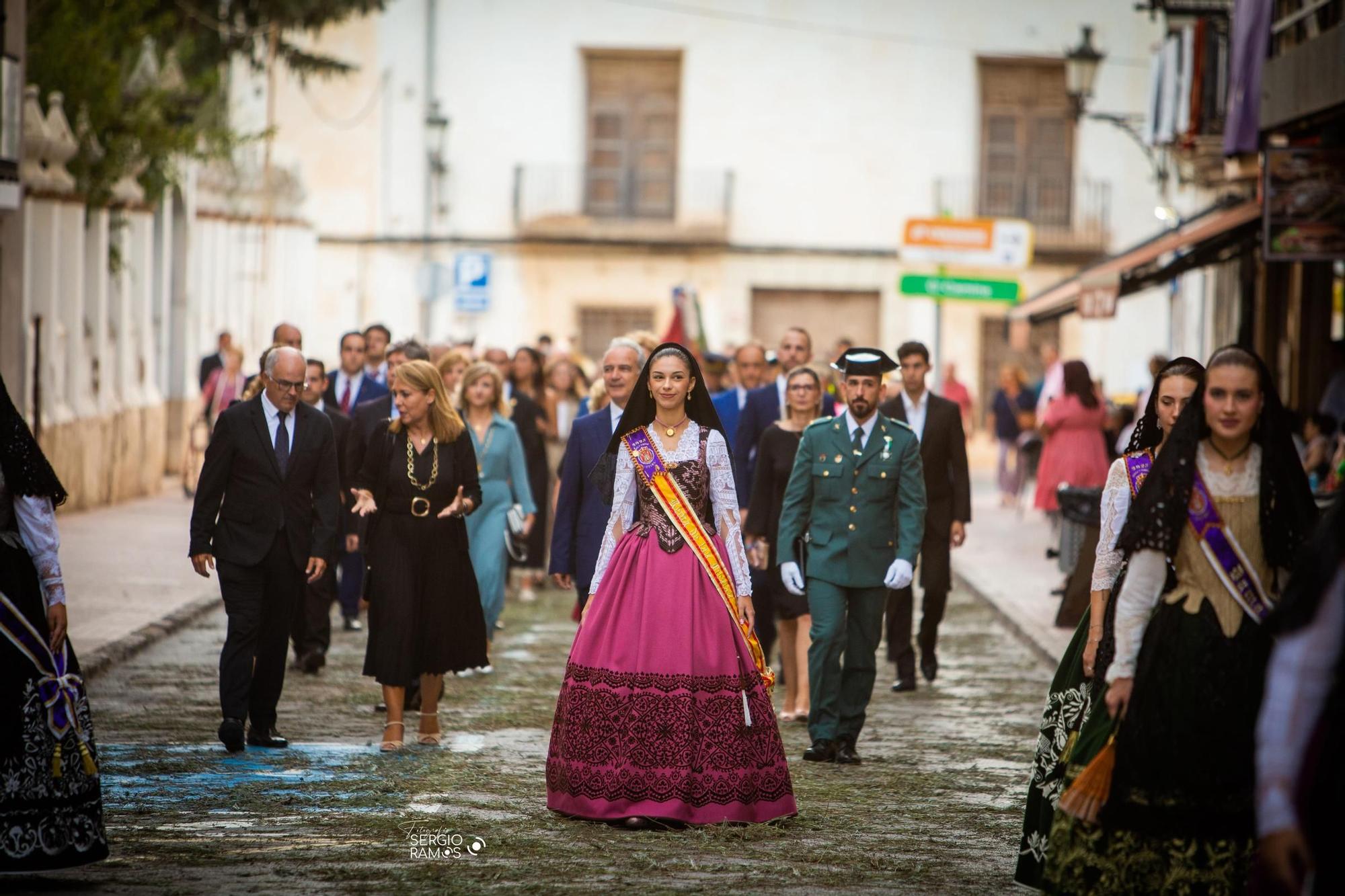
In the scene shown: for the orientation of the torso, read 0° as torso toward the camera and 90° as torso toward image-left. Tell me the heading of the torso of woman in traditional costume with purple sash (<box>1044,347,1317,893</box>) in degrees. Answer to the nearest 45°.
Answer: approximately 0°

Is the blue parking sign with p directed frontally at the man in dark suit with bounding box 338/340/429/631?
yes

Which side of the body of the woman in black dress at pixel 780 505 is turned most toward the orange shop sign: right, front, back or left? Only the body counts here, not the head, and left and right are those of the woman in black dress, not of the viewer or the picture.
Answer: back

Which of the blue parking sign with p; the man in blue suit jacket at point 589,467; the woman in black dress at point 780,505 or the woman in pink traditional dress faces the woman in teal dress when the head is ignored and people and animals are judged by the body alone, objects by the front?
the blue parking sign with p

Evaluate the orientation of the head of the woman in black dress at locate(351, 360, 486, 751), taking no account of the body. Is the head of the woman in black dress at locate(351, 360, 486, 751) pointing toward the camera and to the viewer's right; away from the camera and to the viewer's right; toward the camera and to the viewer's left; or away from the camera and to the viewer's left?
toward the camera and to the viewer's left

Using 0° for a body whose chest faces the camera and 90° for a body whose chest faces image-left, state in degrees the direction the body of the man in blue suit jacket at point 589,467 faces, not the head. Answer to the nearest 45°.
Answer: approximately 0°

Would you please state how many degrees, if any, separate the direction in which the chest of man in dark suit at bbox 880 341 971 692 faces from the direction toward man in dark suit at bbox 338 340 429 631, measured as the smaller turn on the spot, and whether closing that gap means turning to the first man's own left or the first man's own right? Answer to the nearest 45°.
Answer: approximately 90° to the first man's own right

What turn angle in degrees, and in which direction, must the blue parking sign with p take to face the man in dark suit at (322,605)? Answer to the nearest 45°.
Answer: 0° — it already faces them

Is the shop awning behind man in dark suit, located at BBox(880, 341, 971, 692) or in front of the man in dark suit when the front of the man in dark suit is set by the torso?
behind

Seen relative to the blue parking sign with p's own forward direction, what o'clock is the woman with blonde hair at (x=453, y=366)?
The woman with blonde hair is roughly at 12 o'clock from the blue parking sign with p.
